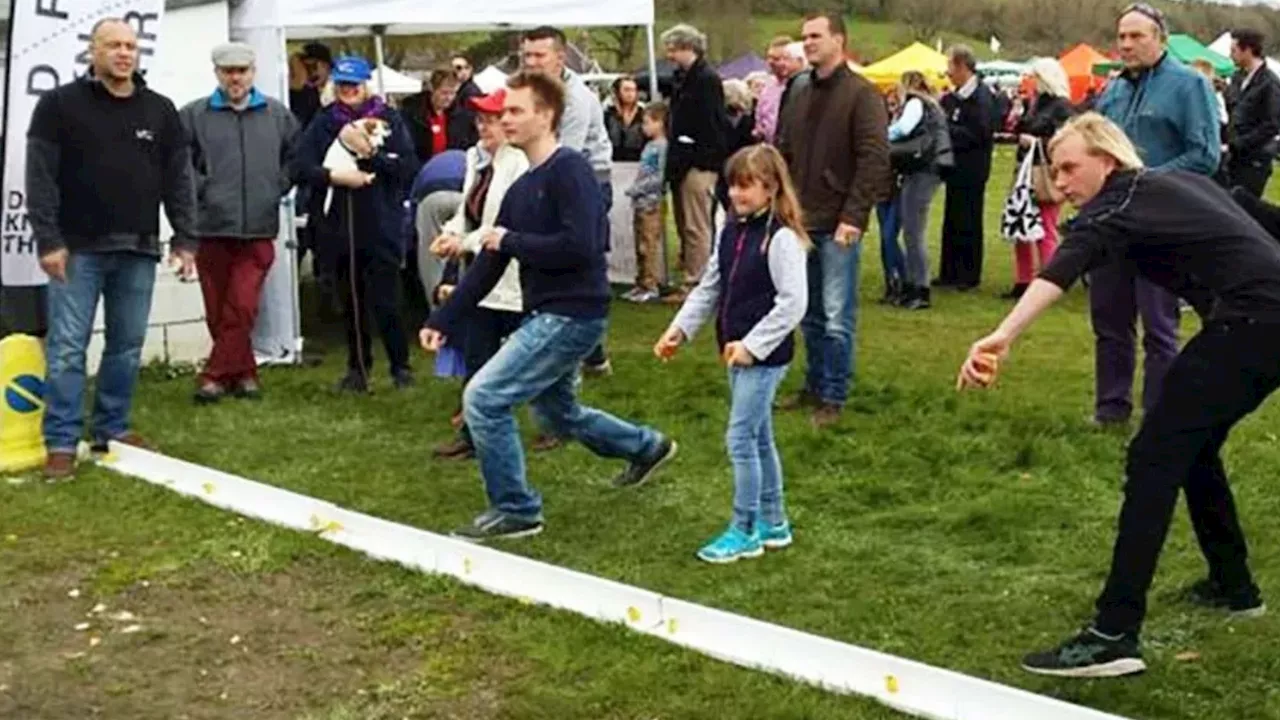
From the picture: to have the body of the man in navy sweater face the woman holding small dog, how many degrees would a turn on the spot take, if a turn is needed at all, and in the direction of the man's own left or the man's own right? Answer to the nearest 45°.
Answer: approximately 90° to the man's own right

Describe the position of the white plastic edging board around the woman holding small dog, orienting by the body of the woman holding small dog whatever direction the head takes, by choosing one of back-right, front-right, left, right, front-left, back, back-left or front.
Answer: front

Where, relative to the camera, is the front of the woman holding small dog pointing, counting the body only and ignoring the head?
toward the camera

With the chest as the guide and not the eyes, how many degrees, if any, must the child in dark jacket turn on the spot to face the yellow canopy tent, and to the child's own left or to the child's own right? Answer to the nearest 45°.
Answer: approximately 135° to the child's own right

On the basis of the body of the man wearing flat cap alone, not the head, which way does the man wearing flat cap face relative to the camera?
toward the camera

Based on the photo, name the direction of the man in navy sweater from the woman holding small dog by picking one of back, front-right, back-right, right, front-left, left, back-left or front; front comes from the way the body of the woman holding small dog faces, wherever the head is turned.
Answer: front

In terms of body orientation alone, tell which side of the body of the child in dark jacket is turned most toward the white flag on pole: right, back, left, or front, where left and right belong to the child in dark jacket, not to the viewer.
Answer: right

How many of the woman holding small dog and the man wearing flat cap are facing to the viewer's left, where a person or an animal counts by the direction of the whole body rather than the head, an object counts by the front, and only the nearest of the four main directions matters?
0

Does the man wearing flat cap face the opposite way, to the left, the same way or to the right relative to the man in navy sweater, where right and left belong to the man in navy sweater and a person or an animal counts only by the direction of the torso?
to the left

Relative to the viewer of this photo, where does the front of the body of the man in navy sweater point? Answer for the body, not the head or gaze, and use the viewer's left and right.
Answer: facing to the left of the viewer

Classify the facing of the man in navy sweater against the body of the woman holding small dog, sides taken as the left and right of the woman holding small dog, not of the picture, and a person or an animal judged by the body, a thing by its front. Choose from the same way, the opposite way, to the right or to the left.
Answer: to the right

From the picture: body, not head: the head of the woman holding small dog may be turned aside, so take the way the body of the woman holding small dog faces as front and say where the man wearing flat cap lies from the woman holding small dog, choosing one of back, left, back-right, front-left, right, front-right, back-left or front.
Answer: right

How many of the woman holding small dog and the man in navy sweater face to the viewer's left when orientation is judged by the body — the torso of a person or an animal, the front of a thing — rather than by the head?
1

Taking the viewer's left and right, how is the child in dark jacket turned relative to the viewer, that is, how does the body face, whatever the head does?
facing the viewer and to the left of the viewer
